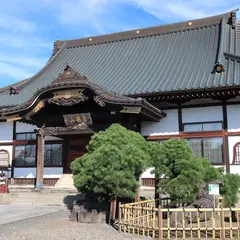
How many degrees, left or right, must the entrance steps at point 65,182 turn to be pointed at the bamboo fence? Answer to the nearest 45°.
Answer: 0° — it already faces it

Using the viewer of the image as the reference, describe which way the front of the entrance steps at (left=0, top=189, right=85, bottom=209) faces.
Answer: facing the viewer

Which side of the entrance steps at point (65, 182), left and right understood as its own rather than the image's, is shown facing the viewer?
front
